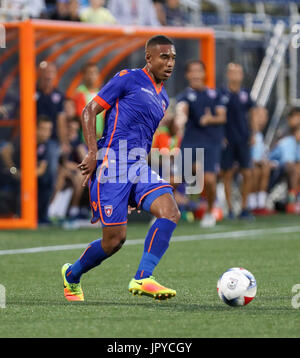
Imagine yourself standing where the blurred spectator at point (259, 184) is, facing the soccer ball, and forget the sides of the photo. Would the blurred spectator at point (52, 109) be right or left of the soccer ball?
right

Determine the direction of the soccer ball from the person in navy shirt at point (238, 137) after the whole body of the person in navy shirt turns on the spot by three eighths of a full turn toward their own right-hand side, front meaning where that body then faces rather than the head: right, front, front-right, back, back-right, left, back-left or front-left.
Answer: back-left

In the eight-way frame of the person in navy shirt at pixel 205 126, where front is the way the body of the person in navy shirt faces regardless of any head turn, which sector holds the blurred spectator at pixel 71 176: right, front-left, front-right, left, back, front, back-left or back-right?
right

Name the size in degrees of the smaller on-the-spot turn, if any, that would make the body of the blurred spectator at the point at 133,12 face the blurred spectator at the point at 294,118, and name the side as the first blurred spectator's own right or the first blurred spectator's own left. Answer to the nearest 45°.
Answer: approximately 90° to the first blurred spectator's own left

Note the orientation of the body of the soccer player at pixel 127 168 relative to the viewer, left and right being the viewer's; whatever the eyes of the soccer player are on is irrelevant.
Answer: facing the viewer and to the right of the viewer

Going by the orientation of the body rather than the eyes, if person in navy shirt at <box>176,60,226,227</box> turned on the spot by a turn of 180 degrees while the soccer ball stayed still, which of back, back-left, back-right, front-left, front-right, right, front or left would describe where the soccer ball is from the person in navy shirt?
back

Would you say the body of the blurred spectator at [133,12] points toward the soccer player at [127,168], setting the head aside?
yes

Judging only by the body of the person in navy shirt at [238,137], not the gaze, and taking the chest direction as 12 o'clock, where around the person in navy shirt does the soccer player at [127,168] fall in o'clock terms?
The soccer player is roughly at 12 o'clock from the person in navy shirt.
